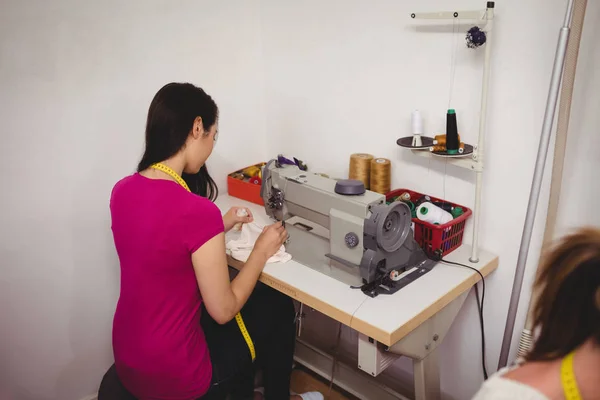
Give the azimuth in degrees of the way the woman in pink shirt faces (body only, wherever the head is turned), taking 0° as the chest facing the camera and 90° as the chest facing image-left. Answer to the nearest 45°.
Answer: approximately 225°

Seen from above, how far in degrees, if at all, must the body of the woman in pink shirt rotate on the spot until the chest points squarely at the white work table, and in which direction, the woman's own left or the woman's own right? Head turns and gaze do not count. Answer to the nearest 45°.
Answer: approximately 45° to the woman's own right

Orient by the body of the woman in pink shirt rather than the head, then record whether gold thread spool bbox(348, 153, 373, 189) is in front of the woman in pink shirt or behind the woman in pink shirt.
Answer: in front

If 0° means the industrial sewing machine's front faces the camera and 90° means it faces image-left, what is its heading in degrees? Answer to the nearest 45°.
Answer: approximately 45°

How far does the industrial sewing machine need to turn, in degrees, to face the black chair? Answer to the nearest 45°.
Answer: approximately 45° to its right

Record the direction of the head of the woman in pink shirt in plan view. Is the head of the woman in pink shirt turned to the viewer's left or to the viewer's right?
to the viewer's right

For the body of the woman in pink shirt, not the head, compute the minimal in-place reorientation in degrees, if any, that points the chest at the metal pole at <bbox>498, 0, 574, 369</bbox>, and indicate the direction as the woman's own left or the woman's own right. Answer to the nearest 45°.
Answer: approximately 45° to the woman's own right

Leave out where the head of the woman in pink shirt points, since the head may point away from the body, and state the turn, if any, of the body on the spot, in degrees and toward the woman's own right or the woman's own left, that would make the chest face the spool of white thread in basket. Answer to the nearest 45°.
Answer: approximately 45° to the woman's own right

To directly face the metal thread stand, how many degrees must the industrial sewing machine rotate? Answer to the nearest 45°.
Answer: approximately 135° to its left

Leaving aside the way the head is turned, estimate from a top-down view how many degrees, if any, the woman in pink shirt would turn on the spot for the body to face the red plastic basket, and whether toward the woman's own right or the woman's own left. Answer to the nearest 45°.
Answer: approximately 45° to the woman's own right

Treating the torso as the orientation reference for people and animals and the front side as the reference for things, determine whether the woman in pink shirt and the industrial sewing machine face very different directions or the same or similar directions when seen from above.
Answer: very different directions
